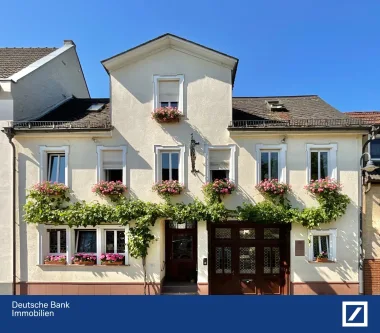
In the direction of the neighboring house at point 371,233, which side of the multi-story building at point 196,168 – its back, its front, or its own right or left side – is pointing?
left

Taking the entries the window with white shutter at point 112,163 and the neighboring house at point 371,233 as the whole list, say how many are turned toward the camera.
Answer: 2

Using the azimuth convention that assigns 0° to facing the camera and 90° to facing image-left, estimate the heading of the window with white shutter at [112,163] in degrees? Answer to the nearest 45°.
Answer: approximately 0°

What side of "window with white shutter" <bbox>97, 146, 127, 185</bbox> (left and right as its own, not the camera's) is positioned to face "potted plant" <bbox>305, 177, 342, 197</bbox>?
left

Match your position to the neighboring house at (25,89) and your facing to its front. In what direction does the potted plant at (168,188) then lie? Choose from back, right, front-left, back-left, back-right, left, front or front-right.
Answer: front-left

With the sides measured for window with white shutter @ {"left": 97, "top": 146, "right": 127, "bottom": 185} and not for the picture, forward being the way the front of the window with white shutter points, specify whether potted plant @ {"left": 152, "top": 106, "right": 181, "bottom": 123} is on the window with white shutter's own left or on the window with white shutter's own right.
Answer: on the window with white shutter's own left
